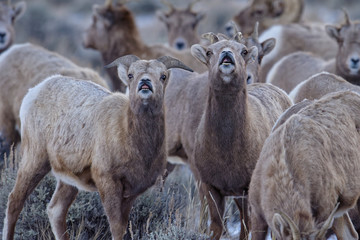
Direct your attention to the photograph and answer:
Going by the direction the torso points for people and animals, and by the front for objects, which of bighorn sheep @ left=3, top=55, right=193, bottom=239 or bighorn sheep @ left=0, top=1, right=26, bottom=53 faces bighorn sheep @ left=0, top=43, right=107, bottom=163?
bighorn sheep @ left=0, top=1, right=26, bottom=53

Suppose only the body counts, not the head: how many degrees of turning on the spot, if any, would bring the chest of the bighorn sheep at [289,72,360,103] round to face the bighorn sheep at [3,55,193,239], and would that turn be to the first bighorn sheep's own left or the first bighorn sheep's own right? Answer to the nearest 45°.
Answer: approximately 135° to the first bighorn sheep's own right

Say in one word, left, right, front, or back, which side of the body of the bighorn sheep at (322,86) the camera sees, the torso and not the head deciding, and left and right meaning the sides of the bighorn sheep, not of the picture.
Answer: right

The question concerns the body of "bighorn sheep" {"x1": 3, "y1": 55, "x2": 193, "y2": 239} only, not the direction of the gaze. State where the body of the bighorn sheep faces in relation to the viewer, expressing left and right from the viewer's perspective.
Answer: facing the viewer and to the right of the viewer

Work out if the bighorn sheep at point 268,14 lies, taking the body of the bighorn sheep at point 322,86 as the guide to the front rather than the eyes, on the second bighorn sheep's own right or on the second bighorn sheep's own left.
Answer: on the second bighorn sheep's own left
